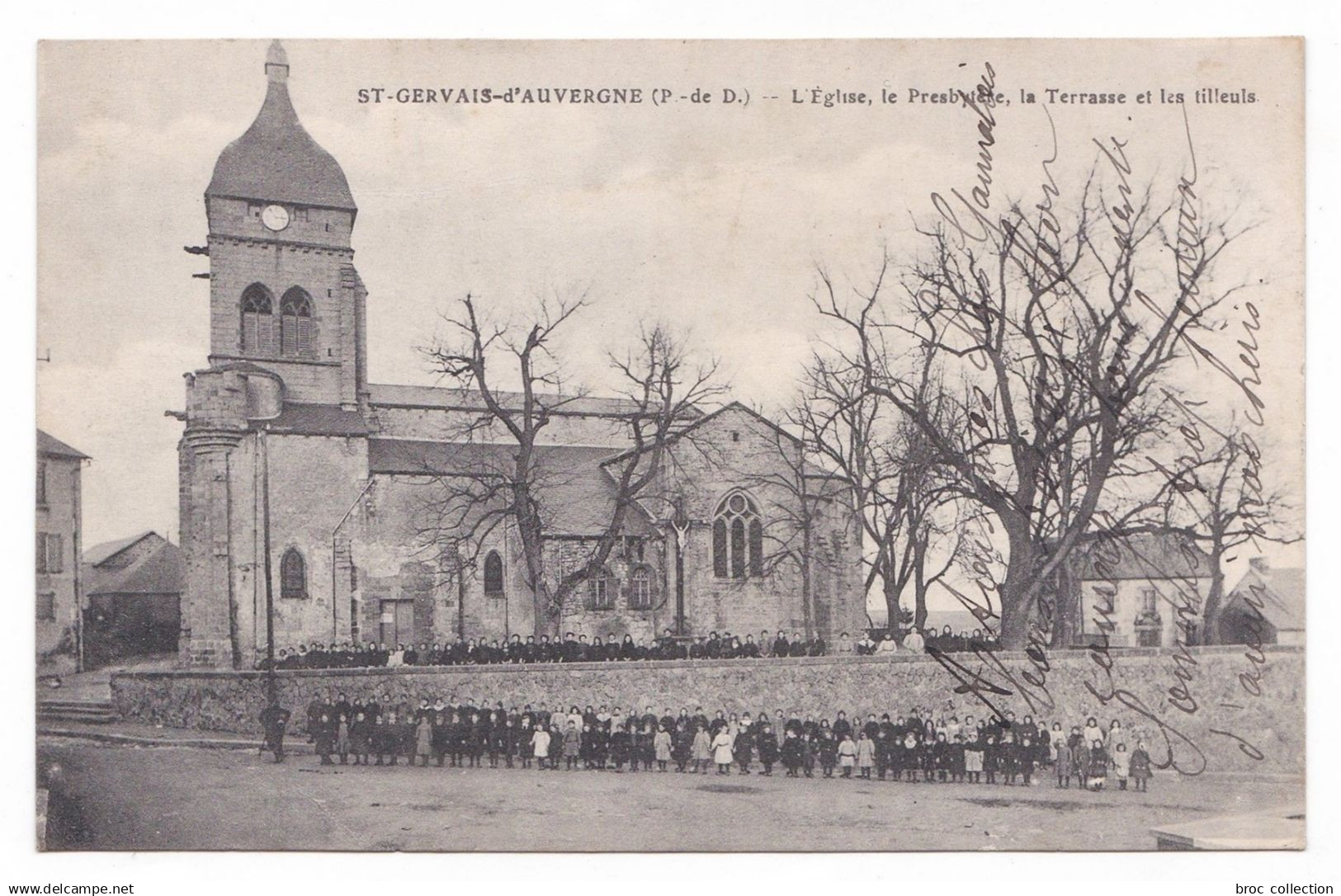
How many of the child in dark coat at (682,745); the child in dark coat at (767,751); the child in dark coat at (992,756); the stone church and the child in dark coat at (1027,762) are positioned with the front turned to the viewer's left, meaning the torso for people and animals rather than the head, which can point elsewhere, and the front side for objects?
1

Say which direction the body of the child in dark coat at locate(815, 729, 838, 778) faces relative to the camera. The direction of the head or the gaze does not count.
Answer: toward the camera

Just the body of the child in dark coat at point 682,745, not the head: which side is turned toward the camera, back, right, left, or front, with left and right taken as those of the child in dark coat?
front

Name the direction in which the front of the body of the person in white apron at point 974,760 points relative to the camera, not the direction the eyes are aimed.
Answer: toward the camera

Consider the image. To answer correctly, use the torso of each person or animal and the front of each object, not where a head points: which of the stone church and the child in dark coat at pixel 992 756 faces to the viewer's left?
the stone church

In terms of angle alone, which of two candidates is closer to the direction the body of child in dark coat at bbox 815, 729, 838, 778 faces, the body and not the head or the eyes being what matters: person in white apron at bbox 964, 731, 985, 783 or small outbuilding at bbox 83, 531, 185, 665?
the person in white apron

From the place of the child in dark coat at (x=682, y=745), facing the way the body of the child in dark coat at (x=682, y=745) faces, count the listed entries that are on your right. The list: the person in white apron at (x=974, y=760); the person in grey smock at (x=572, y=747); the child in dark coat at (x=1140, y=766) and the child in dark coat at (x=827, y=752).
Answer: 1

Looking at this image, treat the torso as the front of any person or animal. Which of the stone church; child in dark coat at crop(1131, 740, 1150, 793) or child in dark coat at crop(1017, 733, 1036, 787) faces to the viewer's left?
the stone church

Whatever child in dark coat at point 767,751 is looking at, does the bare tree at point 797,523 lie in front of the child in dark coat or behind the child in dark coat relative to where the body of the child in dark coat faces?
behind

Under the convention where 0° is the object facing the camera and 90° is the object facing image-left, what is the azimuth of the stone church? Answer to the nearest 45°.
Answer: approximately 90°

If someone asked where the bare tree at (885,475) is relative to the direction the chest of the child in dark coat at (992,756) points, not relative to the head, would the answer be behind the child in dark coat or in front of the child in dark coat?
behind

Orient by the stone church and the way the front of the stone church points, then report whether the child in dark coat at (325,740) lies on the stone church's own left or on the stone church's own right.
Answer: on the stone church's own left

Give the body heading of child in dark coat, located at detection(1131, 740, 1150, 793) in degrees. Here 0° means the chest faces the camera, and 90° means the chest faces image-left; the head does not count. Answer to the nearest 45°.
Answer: approximately 0°
